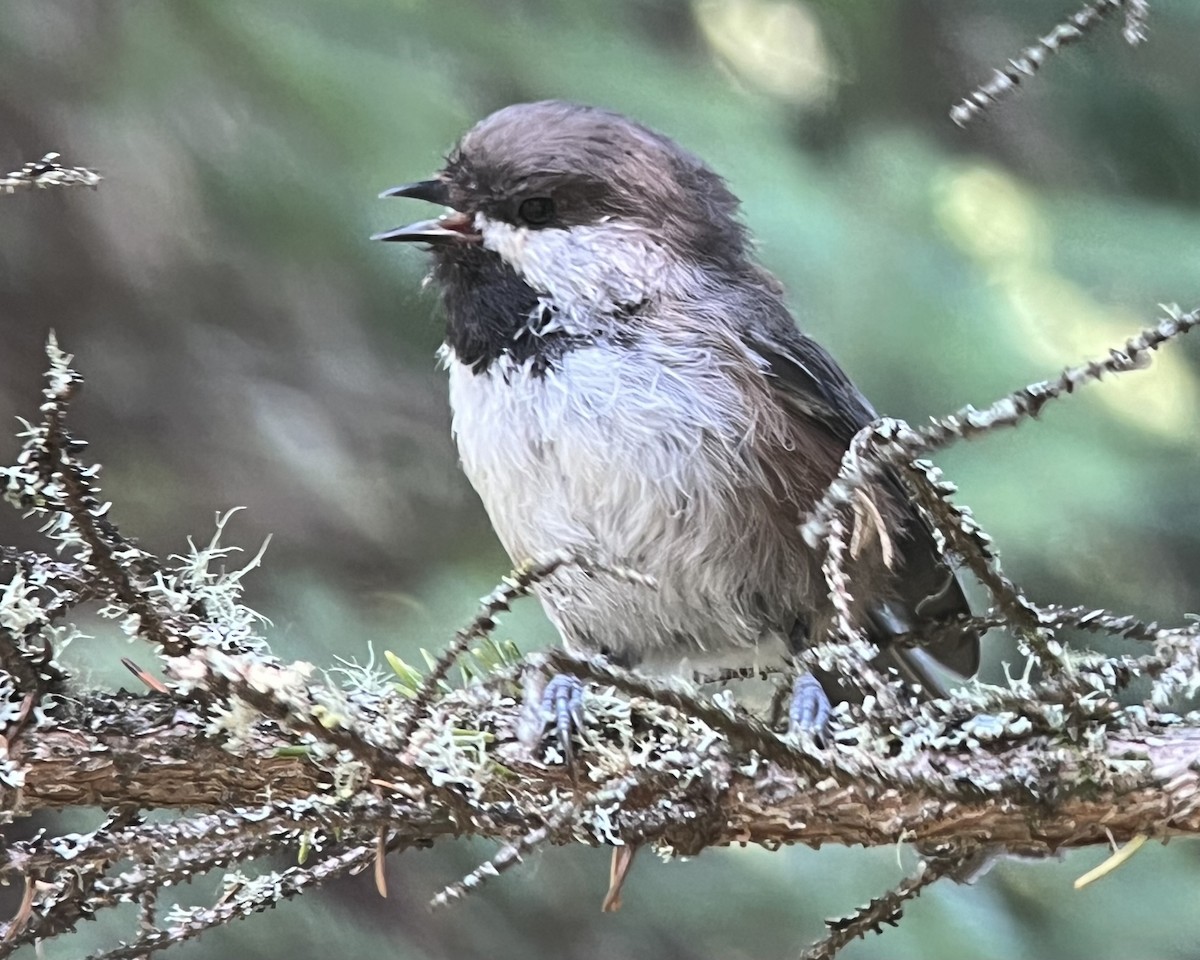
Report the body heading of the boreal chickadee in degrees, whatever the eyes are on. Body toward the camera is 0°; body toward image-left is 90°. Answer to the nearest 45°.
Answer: approximately 45°
